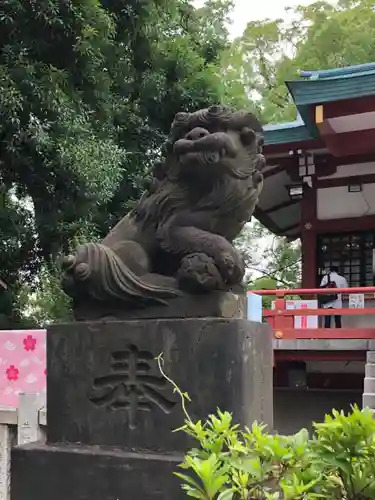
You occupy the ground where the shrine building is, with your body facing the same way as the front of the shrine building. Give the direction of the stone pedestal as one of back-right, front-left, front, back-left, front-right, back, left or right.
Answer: front

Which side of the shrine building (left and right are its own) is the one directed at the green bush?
front

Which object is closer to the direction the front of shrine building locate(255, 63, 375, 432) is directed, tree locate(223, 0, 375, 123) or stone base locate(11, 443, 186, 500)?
the stone base

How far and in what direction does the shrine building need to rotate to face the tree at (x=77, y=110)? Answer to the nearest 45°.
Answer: approximately 45° to its right

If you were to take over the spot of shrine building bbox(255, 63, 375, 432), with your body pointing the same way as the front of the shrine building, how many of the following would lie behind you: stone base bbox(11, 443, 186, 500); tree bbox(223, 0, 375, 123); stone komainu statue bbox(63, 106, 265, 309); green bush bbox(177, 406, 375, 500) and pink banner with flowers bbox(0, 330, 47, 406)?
1

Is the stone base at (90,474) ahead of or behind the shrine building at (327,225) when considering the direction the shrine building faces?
ahead

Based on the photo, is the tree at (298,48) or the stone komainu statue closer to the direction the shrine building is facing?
the stone komainu statue

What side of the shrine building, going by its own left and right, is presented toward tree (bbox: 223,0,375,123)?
back

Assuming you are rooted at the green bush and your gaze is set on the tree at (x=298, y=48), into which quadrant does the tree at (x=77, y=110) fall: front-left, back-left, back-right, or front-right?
front-left

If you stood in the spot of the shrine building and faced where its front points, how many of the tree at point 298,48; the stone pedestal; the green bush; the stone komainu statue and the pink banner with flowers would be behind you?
1

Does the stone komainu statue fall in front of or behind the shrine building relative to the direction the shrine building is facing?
in front

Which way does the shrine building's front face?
toward the camera
